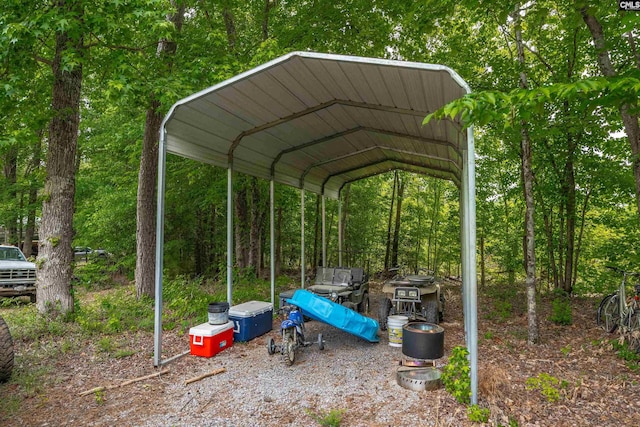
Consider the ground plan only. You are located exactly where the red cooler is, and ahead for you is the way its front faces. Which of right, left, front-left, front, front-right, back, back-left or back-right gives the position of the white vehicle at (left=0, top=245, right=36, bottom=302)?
back

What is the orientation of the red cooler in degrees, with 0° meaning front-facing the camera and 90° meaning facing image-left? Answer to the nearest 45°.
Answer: approximately 315°

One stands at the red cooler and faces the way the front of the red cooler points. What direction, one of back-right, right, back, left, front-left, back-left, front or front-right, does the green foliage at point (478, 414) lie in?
front

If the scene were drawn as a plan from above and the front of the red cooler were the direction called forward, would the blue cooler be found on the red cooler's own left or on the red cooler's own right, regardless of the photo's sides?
on the red cooler's own left

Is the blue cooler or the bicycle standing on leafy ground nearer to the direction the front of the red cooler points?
the bicycle standing on leafy ground

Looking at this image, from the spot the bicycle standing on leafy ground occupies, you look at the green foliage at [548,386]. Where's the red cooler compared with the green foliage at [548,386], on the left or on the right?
right

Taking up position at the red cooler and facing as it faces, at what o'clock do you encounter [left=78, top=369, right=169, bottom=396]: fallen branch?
The fallen branch is roughly at 3 o'clock from the red cooler.

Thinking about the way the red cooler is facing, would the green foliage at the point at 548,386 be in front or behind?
in front

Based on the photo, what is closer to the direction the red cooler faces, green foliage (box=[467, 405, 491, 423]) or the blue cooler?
the green foliage
